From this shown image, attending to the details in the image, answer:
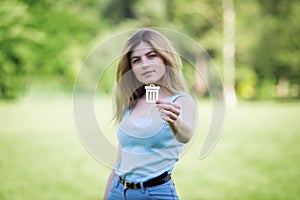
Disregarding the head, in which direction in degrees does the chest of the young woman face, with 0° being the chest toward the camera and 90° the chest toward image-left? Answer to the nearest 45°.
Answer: approximately 45°

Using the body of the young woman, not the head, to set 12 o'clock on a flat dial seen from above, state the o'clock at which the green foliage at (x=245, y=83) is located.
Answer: The green foliage is roughly at 5 o'clock from the young woman.
